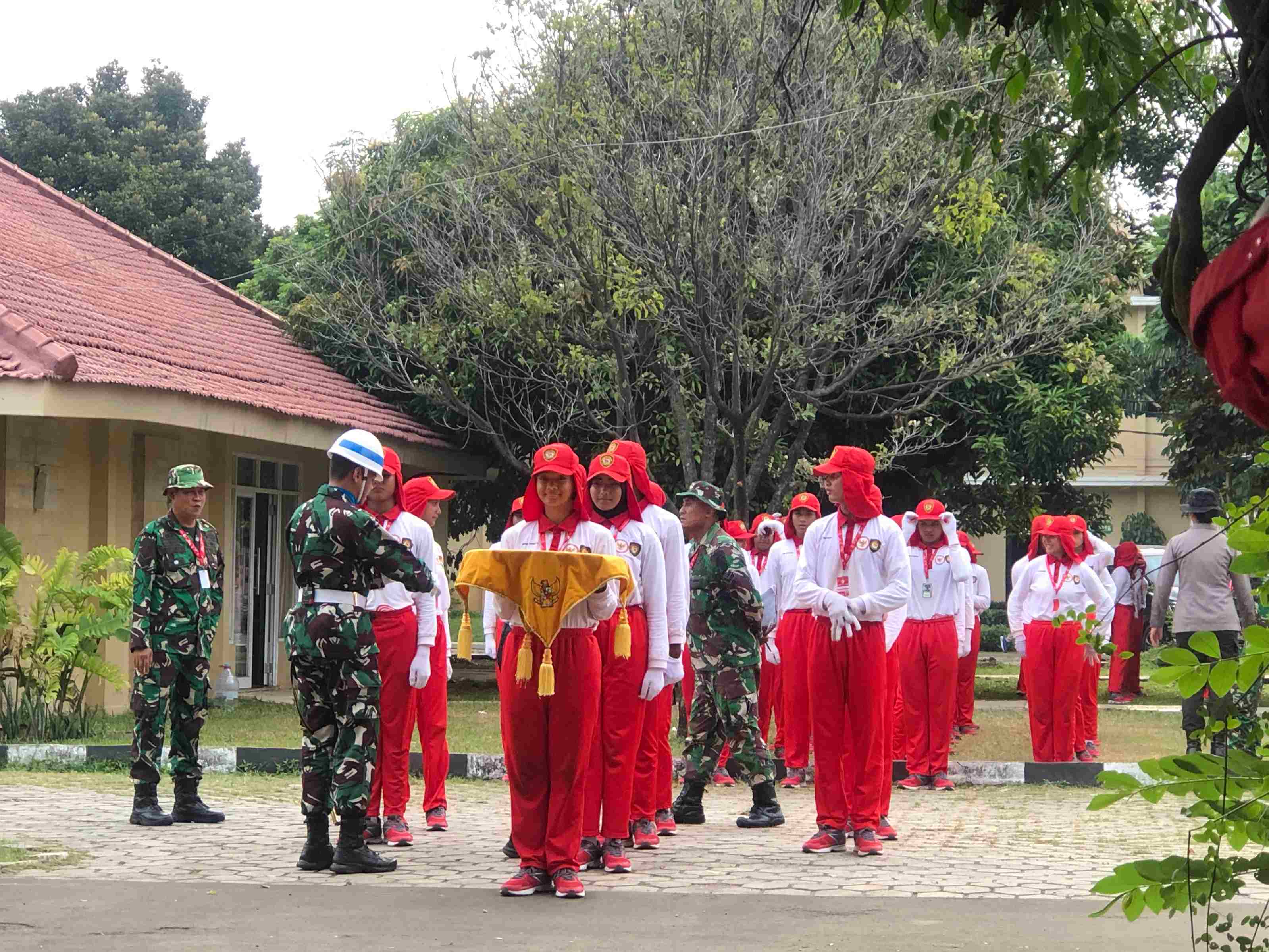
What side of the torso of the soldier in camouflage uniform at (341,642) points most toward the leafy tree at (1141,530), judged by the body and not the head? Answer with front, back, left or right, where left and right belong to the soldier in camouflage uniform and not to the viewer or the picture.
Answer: front

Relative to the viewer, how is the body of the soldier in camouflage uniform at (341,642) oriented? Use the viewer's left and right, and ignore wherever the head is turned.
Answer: facing away from the viewer and to the right of the viewer

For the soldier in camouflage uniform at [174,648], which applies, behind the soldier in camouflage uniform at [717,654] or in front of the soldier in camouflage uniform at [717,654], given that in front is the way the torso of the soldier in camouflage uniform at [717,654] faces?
in front

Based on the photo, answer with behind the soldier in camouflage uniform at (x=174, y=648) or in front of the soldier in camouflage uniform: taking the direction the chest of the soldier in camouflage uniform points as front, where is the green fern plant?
behind

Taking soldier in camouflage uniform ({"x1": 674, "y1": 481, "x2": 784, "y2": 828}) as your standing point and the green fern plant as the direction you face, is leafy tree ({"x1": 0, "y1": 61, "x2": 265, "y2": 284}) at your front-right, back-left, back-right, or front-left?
front-right

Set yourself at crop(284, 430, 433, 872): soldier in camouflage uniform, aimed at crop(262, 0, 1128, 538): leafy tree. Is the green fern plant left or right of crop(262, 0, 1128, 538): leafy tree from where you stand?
left

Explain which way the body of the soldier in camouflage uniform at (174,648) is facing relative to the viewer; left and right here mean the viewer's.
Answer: facing the viewer and to the right of the viewer

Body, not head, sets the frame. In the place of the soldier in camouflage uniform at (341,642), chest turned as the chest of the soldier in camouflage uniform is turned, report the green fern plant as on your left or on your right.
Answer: on your left

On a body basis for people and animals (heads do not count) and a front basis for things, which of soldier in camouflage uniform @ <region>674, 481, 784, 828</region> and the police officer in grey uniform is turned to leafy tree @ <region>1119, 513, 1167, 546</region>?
the police officer in grey uniform

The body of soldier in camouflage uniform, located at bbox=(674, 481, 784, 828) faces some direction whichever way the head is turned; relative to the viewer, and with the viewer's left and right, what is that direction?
facing to the left of the viewer
